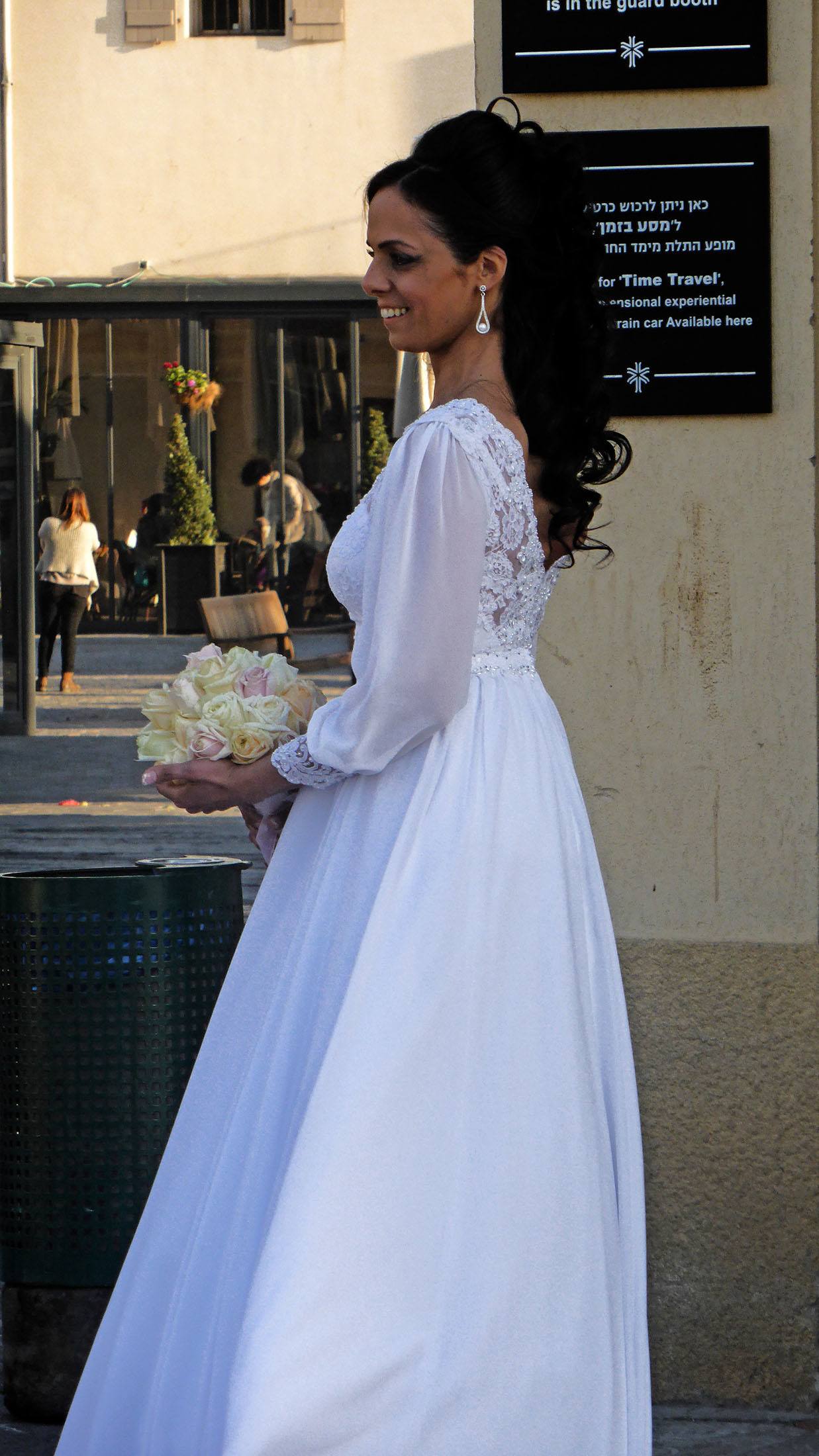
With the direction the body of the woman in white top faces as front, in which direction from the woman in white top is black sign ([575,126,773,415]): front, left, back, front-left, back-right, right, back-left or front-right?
back

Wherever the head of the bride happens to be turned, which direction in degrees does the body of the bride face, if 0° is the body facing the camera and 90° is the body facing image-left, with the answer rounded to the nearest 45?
approximately 90°

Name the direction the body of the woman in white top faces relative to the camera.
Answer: away from the camera

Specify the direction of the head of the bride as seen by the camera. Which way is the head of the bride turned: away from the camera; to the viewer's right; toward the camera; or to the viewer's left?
to the viewer's left

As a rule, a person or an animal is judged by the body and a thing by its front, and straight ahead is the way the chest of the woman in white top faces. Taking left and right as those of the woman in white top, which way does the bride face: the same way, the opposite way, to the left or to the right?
to the left

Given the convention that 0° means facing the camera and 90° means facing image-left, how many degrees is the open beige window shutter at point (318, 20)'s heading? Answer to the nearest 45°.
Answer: approximately 0°

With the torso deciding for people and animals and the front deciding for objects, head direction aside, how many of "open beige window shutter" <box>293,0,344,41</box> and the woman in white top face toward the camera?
1

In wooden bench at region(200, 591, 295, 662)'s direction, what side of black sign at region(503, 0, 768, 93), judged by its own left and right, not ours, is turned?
back

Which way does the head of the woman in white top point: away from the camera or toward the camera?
away from the camera
